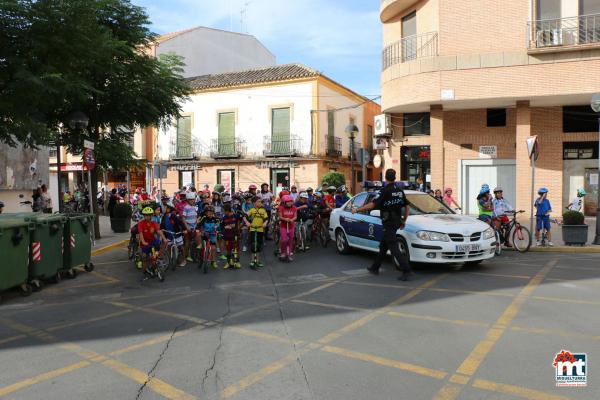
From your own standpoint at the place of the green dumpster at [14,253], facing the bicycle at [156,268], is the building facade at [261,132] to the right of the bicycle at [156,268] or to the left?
left

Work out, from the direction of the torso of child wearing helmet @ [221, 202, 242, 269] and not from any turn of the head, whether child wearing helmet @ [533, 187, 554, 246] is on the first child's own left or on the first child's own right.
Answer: on the first child's own left

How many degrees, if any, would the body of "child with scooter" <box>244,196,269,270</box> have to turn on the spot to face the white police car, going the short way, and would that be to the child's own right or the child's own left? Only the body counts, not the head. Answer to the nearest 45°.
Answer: approximately 45° to the child's own left

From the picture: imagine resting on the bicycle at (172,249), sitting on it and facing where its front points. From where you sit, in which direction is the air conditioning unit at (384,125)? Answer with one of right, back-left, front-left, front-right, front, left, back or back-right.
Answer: back-left

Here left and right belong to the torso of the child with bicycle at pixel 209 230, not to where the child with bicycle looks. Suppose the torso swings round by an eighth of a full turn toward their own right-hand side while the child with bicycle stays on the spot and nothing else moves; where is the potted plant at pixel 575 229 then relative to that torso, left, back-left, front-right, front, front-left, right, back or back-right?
back-left

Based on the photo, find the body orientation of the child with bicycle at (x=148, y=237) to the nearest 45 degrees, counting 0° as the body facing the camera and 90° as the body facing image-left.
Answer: approximately 0°
